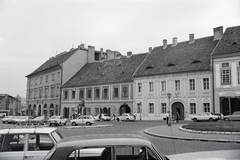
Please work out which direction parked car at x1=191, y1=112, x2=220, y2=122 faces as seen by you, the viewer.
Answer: facing to the left of the viewer

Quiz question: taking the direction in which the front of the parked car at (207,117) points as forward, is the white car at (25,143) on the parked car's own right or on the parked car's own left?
on the parked car's own left

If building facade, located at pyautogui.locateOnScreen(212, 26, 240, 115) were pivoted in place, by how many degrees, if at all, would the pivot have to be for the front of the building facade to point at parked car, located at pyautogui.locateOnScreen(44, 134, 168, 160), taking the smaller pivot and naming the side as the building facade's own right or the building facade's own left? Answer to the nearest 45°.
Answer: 0° — it already faces it

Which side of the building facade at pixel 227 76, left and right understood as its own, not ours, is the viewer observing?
front

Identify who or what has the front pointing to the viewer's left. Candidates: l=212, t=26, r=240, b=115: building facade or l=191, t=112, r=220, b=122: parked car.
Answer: the parked car

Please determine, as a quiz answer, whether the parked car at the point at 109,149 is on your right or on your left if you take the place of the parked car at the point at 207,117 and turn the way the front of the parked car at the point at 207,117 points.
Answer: on your left

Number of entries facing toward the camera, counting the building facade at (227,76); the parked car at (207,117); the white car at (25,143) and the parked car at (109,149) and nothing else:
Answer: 1
